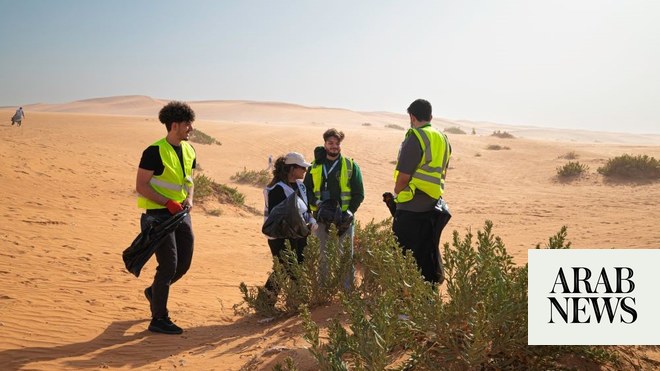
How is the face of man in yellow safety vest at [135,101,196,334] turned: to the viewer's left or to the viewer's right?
to the viewer's right

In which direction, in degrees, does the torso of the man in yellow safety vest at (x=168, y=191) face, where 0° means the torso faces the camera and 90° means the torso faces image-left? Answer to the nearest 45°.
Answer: approximately 315°

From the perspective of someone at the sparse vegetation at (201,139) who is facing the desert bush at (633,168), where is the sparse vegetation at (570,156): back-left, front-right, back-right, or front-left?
front-left

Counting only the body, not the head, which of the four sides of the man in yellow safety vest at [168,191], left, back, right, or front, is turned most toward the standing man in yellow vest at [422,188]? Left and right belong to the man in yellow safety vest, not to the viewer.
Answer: front

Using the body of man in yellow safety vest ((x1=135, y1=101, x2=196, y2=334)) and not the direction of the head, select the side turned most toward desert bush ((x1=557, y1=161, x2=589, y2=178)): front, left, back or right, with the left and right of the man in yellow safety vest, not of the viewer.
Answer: left

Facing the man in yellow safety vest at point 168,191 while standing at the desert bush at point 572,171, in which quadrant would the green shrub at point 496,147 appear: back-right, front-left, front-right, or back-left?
back-right

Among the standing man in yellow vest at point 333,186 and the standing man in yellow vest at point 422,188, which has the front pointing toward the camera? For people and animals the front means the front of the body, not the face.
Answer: the standing man in yellow vest at point 333,186

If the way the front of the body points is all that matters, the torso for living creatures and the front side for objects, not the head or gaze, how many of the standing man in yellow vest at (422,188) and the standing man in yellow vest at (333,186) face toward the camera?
1

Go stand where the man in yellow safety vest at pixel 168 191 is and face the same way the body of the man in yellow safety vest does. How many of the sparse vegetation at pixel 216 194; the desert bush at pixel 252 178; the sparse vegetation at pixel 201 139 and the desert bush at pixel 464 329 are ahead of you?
1

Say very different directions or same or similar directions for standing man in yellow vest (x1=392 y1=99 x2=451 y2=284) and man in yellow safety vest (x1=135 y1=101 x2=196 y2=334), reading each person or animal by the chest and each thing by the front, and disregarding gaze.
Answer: very different directions

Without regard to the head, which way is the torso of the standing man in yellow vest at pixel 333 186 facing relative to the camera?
toward the camera

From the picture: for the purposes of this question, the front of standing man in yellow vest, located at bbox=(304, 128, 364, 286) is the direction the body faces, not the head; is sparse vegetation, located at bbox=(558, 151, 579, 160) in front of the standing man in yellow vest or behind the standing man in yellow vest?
behind

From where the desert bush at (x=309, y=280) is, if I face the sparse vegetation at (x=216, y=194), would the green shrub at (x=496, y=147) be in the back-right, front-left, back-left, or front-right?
front-right
